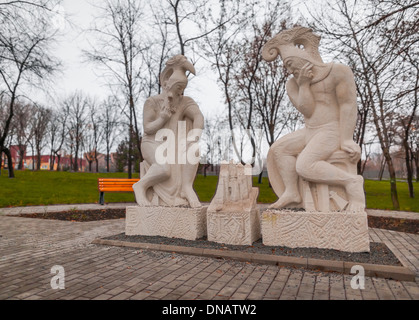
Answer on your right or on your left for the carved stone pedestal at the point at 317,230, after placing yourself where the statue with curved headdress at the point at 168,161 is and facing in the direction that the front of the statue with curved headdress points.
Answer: on your left

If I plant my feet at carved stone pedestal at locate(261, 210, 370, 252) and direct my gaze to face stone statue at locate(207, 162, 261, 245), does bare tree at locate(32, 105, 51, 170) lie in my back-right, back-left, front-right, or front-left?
front-right

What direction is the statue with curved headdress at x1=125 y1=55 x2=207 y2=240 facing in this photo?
toward the camera

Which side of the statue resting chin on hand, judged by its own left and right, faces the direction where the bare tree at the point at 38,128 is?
right

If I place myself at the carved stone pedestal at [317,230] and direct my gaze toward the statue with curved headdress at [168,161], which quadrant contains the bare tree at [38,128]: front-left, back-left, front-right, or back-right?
front-right

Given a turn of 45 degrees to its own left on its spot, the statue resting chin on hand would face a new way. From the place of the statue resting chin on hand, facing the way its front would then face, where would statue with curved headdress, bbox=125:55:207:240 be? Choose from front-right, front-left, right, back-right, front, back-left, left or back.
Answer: right

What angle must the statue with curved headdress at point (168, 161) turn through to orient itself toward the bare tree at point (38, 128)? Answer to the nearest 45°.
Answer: approximately 135° to its right

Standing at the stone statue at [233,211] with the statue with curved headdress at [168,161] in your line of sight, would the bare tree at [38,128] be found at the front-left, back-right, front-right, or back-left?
front-right

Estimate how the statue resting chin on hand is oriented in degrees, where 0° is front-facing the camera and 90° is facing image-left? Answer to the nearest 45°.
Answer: approximately 45°
